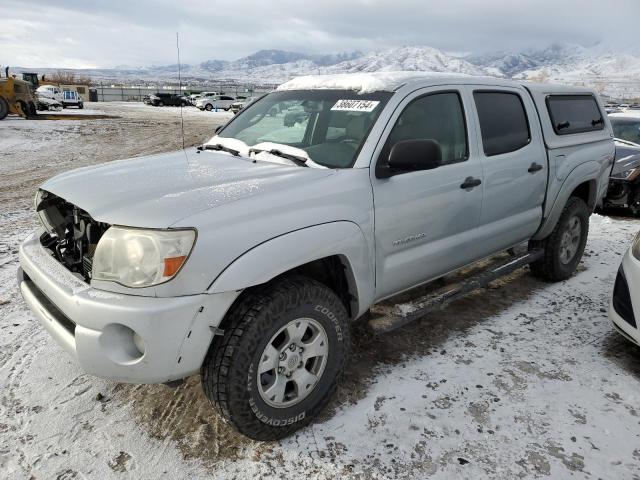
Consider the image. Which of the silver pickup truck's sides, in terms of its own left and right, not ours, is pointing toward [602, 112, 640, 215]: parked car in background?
back

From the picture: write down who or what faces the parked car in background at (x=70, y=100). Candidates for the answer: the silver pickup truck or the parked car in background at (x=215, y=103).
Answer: the parked car in background at (x=215, y=103)

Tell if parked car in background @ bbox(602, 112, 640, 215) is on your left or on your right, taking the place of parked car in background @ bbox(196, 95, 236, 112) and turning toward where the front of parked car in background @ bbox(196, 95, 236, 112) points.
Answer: on your left

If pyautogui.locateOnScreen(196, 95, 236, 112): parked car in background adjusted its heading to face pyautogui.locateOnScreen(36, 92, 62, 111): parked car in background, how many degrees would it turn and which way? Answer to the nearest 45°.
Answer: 0° — it already faces it

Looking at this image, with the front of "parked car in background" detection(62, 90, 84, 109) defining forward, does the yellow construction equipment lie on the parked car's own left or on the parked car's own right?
on the parked car's own right

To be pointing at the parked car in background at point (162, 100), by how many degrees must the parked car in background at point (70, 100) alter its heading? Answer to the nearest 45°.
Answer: approximately 90° to its left

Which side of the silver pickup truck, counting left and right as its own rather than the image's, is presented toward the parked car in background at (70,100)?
right
